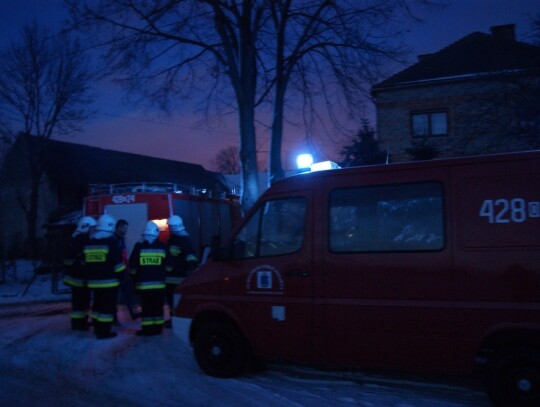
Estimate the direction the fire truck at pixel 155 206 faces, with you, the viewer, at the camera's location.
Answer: facing away from the viewer and to the right of the viewer

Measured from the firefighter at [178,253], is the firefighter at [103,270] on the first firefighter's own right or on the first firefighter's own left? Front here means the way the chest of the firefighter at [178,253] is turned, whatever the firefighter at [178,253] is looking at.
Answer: on the first firefighter's own left

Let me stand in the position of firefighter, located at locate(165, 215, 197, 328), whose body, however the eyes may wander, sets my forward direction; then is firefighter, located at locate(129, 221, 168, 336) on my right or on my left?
on my left

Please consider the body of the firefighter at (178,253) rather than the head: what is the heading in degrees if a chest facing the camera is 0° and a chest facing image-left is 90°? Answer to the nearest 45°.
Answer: approximately 135°

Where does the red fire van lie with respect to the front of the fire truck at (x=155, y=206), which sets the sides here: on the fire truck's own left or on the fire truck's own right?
on the fire truck's own right

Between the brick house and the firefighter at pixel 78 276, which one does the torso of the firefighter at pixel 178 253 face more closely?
the firefighter

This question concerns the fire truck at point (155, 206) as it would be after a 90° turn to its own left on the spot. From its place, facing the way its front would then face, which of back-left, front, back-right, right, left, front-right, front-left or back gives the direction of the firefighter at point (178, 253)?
back-left

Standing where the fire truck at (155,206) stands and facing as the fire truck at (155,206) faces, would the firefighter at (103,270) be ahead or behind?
behind
